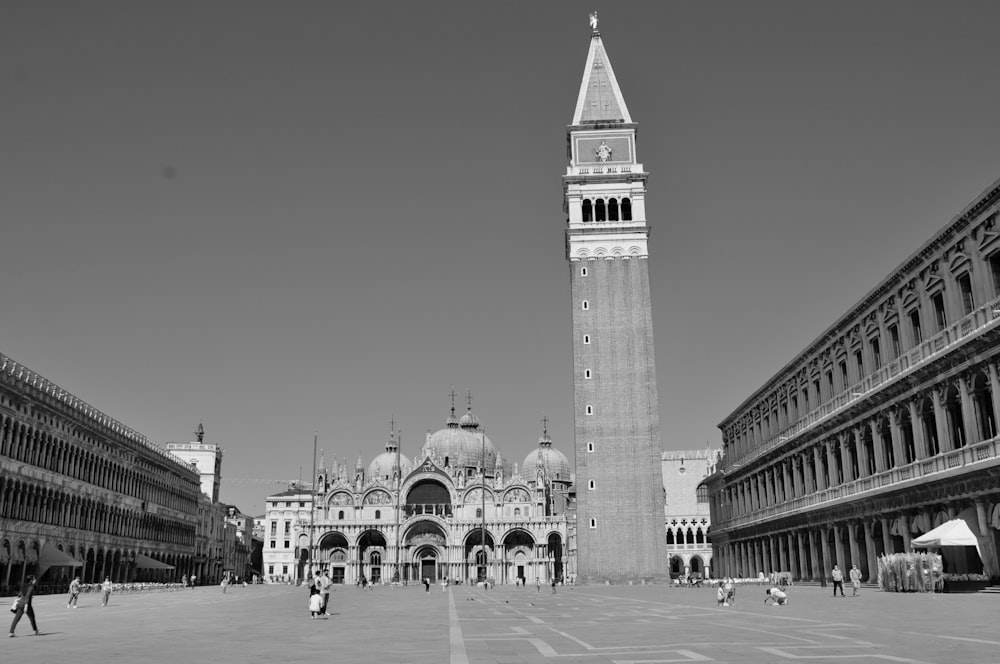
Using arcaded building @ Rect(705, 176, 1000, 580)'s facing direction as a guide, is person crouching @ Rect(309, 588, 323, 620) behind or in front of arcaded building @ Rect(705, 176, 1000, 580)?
in front

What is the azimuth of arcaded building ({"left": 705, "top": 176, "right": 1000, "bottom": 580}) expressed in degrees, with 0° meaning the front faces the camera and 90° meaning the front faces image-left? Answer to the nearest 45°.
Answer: approximately 45°

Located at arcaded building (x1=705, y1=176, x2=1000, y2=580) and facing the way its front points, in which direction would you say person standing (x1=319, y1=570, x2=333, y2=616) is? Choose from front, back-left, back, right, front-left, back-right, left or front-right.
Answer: front
